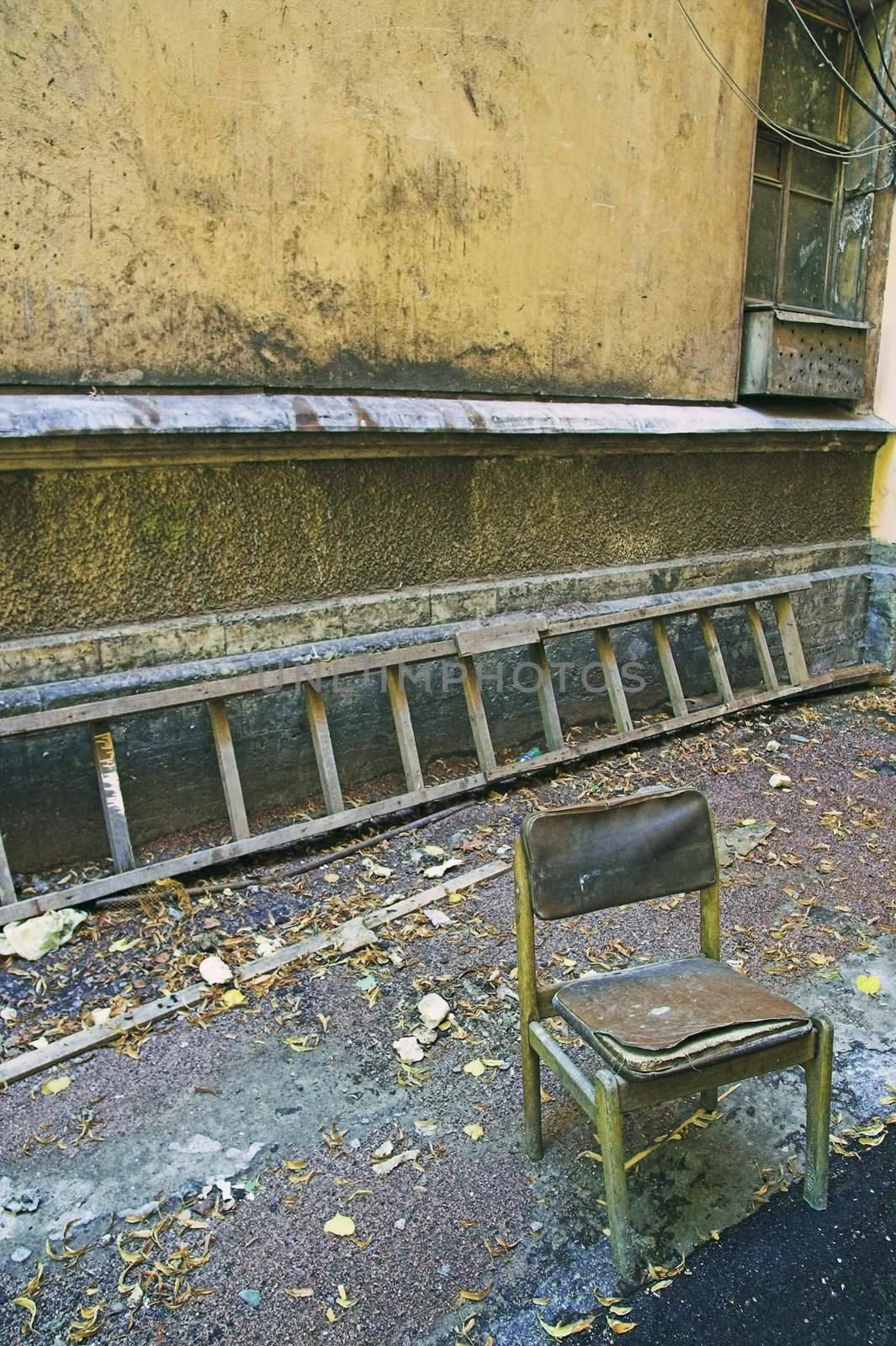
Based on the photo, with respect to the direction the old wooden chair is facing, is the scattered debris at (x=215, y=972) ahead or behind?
behind

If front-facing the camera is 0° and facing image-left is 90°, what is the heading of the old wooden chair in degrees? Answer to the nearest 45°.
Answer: approximately 315°

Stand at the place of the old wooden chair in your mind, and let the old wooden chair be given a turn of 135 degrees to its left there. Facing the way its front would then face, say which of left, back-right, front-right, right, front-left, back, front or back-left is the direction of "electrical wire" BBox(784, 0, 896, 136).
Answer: front

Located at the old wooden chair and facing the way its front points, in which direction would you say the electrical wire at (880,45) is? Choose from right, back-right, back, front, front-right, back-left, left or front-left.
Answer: back-left

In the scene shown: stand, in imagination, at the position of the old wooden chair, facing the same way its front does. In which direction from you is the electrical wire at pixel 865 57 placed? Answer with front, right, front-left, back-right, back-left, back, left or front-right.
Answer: back-left

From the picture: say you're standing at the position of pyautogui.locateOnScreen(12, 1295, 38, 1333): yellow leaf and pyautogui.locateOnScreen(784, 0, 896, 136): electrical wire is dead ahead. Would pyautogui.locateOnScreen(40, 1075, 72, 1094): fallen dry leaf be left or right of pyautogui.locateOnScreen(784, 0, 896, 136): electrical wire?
left

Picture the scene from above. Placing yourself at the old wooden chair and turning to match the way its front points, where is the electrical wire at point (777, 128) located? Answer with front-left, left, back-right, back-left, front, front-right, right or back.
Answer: back-left

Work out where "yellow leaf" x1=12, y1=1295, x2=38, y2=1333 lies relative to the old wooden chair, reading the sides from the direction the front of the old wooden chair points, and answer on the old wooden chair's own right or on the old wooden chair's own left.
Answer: on the old wooden chair's own right
